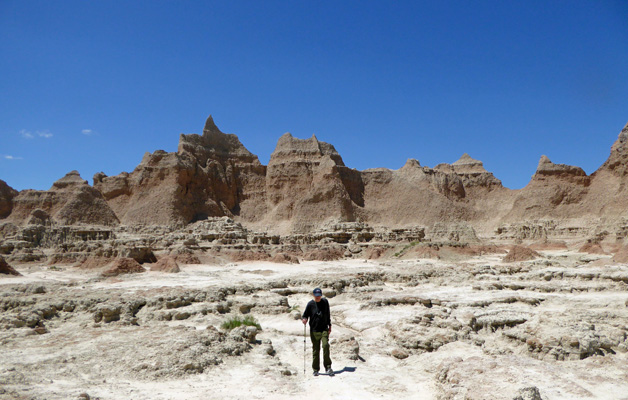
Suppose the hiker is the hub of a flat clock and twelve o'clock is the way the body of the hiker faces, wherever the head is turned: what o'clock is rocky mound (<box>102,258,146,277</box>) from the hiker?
The rocky mound is roughly at 5 o'clock from the hiker.

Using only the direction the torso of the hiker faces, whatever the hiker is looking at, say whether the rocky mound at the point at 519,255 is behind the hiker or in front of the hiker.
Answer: behind

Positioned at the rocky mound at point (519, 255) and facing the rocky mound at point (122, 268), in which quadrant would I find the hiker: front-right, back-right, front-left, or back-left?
front-left

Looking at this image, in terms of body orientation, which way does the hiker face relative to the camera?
toward the camera

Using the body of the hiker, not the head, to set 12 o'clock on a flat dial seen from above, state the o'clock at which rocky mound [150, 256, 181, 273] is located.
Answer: The rocky mound is roughly at 5 o'clock from the hiker.
